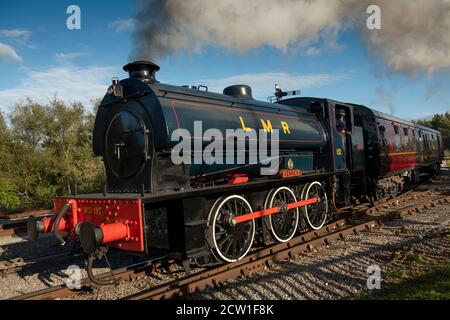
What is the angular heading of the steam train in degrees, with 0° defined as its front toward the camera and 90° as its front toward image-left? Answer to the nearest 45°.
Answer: approximately 45°

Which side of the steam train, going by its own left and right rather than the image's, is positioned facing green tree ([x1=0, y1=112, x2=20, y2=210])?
right
